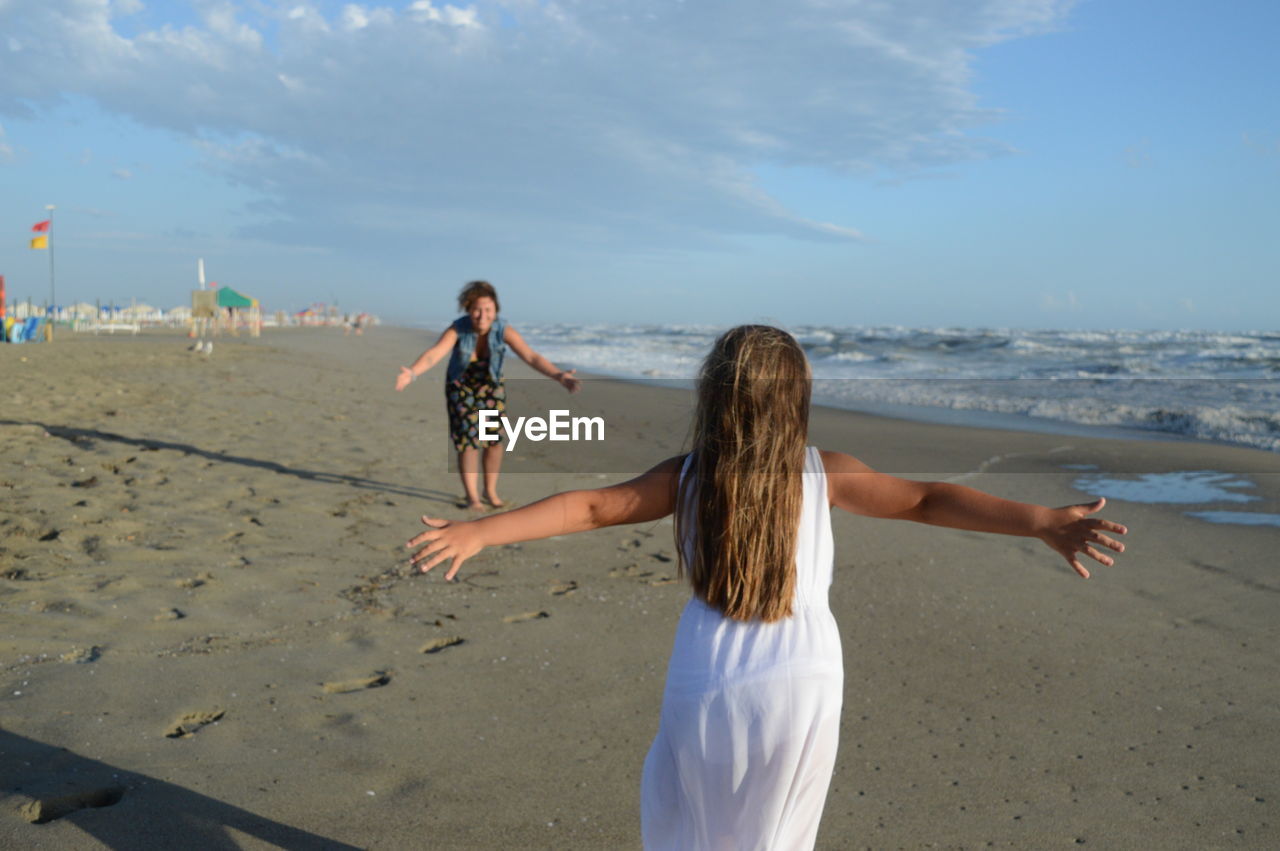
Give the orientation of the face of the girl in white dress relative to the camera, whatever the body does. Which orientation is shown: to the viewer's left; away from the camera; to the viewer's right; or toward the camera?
away from the camera

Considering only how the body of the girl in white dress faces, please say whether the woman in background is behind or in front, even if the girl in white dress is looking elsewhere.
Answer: in front

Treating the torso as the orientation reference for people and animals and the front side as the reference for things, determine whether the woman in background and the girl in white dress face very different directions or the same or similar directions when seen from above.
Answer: very different directions

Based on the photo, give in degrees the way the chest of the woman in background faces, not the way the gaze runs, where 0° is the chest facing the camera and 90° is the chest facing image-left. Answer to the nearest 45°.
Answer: approximately 0°

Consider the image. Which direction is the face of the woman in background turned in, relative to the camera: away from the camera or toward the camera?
toward the camera

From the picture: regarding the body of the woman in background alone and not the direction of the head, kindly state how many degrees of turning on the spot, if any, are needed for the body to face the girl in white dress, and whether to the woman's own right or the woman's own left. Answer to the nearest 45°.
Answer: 0° — they already face them

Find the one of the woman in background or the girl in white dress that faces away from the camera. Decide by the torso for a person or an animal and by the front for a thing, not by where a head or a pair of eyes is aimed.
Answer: the girl in white dress

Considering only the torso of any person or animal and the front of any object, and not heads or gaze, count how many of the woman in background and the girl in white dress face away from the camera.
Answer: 1

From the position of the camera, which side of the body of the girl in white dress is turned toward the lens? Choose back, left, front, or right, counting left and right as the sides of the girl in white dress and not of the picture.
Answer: back
